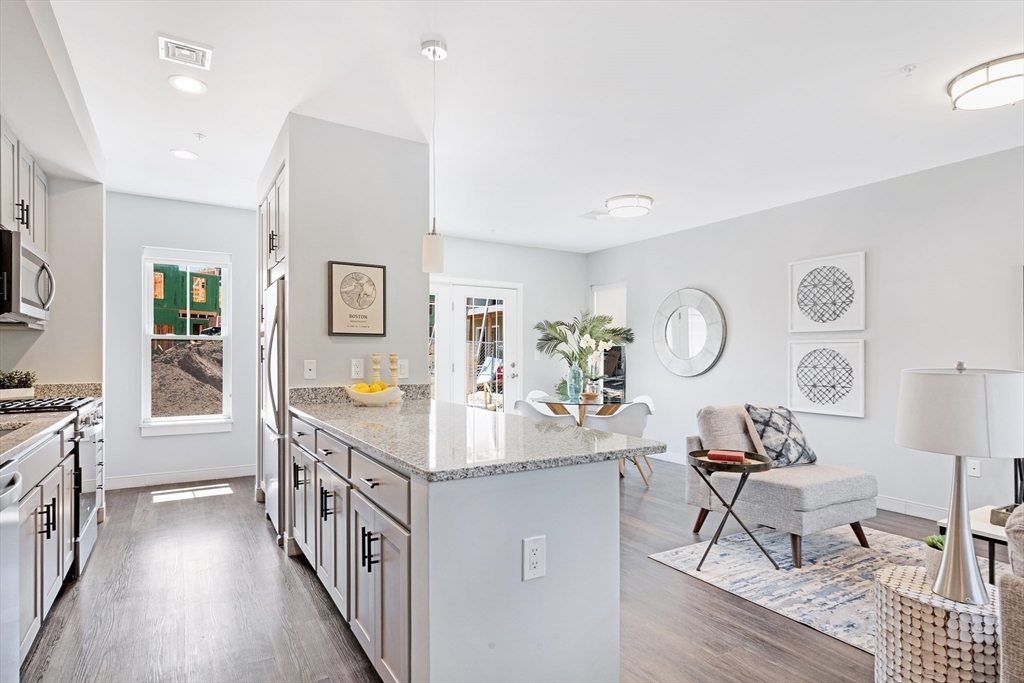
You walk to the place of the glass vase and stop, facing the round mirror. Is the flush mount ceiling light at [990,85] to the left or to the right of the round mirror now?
right

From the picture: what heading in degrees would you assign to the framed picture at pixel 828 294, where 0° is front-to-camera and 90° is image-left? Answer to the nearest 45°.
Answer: approximately 45°

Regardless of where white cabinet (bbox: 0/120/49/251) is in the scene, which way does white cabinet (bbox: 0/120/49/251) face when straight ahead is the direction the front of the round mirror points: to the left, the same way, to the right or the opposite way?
the opposite way

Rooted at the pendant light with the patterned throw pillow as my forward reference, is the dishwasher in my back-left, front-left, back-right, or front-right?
back-right

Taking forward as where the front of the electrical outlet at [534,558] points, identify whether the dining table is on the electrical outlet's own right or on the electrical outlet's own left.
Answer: on the electrical outlet's own left

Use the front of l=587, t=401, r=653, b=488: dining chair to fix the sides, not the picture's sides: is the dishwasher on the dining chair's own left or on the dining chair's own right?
on the dining chair's own left

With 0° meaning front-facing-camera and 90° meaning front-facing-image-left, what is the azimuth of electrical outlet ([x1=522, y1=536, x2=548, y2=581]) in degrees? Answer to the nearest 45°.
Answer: approximately 315°

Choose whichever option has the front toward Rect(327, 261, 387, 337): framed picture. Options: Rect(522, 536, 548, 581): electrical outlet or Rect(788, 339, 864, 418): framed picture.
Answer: Rect(788, 339, 864, 418): framed picture

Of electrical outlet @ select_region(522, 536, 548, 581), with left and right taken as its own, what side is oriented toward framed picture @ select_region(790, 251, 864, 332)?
left

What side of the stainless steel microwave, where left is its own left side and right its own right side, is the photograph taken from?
right

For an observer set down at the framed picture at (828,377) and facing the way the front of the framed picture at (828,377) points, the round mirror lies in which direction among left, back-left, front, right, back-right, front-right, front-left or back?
right

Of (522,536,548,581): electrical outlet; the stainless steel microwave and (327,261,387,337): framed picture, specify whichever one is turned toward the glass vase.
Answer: the stainless steel microwave

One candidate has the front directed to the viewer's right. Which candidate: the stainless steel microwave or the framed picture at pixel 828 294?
the stainless steel microwave

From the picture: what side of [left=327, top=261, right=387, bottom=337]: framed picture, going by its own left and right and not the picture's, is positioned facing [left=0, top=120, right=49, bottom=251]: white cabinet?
right

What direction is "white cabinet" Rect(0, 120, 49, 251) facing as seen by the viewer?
to the viewer's right
